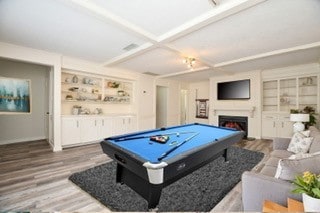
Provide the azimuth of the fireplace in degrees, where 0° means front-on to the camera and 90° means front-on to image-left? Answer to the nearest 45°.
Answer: approximately 0°

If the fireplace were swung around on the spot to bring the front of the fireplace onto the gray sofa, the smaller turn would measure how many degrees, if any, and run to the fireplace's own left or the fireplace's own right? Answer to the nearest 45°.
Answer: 0° — it already faces it

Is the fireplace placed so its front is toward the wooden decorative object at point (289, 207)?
yes

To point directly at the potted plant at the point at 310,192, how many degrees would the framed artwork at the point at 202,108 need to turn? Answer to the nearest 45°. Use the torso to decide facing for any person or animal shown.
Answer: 0° — it already faces it

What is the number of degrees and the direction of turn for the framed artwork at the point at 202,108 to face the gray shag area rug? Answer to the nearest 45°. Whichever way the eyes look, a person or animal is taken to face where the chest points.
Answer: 0° — it already faces it

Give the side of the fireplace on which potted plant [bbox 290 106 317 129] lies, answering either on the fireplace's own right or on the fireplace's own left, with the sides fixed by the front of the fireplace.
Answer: on the fireplace's own left

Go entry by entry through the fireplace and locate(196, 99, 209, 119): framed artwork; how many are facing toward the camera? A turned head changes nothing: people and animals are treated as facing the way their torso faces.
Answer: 2

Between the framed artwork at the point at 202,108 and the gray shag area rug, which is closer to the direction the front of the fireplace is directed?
the gray shag area rug

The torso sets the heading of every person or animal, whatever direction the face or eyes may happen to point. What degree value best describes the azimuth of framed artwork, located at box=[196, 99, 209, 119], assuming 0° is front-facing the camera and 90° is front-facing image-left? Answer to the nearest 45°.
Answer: approximately 0°
